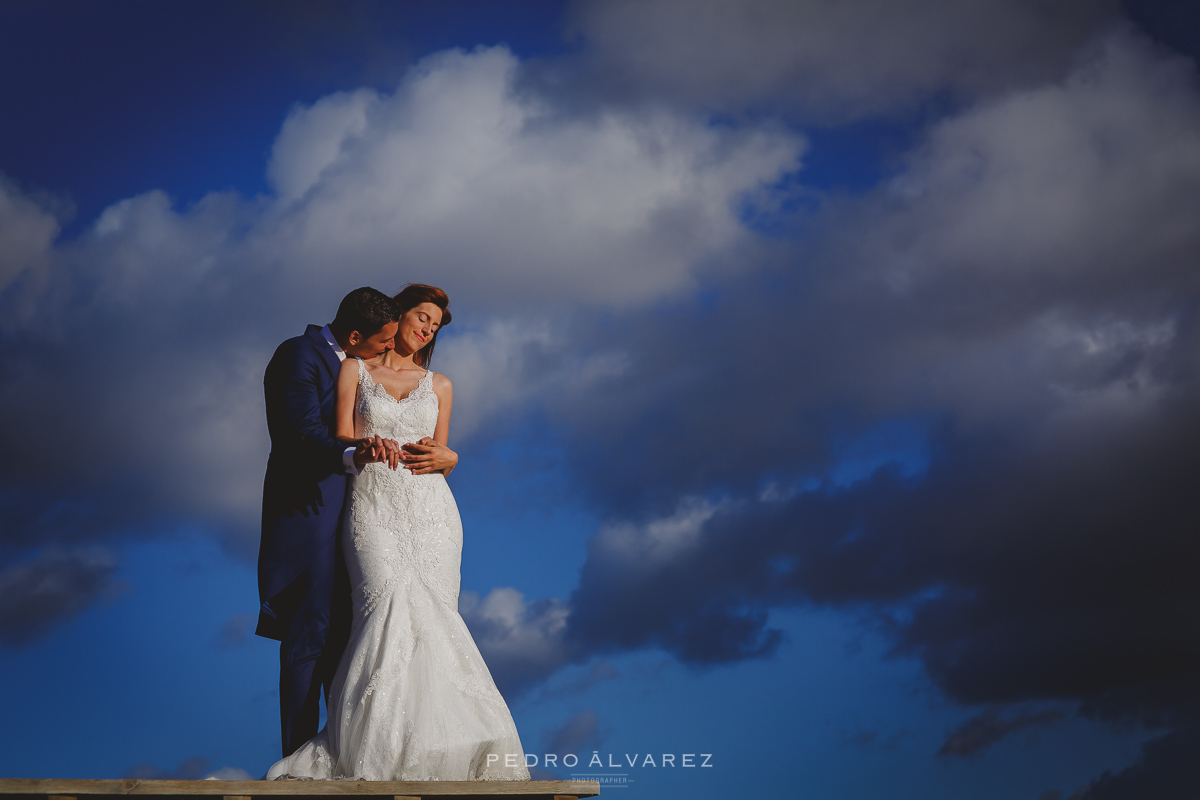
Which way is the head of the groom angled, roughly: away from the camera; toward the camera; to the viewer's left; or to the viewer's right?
to the viewer's right

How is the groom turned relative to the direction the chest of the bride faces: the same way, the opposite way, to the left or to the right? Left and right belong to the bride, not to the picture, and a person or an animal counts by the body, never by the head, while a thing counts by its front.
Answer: to the left

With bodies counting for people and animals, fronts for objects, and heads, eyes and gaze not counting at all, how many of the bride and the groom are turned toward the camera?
1

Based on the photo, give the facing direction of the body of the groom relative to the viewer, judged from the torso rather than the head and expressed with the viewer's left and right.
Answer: facing to the right of the viewer

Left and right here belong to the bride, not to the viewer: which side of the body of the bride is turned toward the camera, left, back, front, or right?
front
